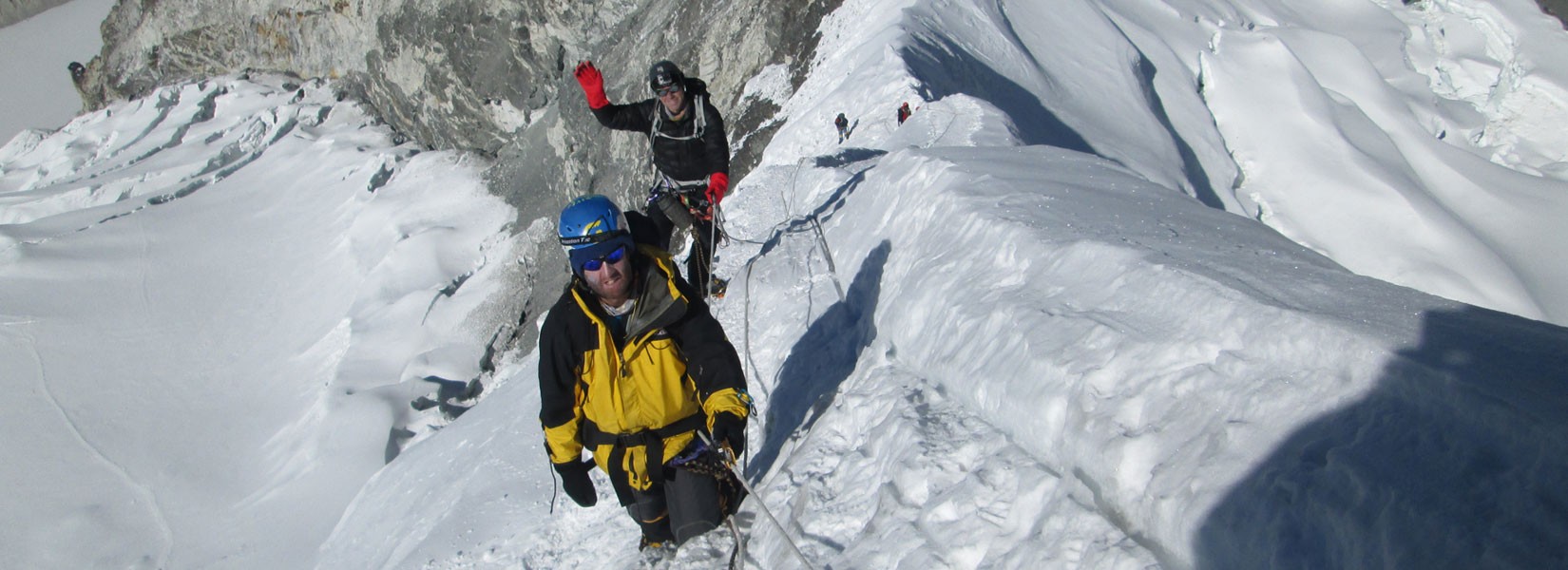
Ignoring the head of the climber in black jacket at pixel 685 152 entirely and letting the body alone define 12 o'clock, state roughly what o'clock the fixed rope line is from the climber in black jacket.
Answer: The fixed rope line is roughly at 12 o'clock from the climber in black jacket.

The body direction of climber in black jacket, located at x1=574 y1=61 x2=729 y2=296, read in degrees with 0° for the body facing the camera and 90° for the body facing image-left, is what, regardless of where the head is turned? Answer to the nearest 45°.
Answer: approximately 0°

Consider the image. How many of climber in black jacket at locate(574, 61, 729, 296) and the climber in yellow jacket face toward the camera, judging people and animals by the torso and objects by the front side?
2

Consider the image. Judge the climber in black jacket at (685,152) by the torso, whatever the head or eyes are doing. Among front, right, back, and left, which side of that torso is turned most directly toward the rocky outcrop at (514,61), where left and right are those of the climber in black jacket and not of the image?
back

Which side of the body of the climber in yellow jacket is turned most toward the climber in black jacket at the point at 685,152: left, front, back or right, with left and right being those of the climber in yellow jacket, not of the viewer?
back

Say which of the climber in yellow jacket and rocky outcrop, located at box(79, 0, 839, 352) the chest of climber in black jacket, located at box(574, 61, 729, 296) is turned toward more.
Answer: the climber in yellow jacket

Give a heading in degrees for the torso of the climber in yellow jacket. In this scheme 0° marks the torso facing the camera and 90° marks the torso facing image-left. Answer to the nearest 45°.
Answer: approximately 0°
